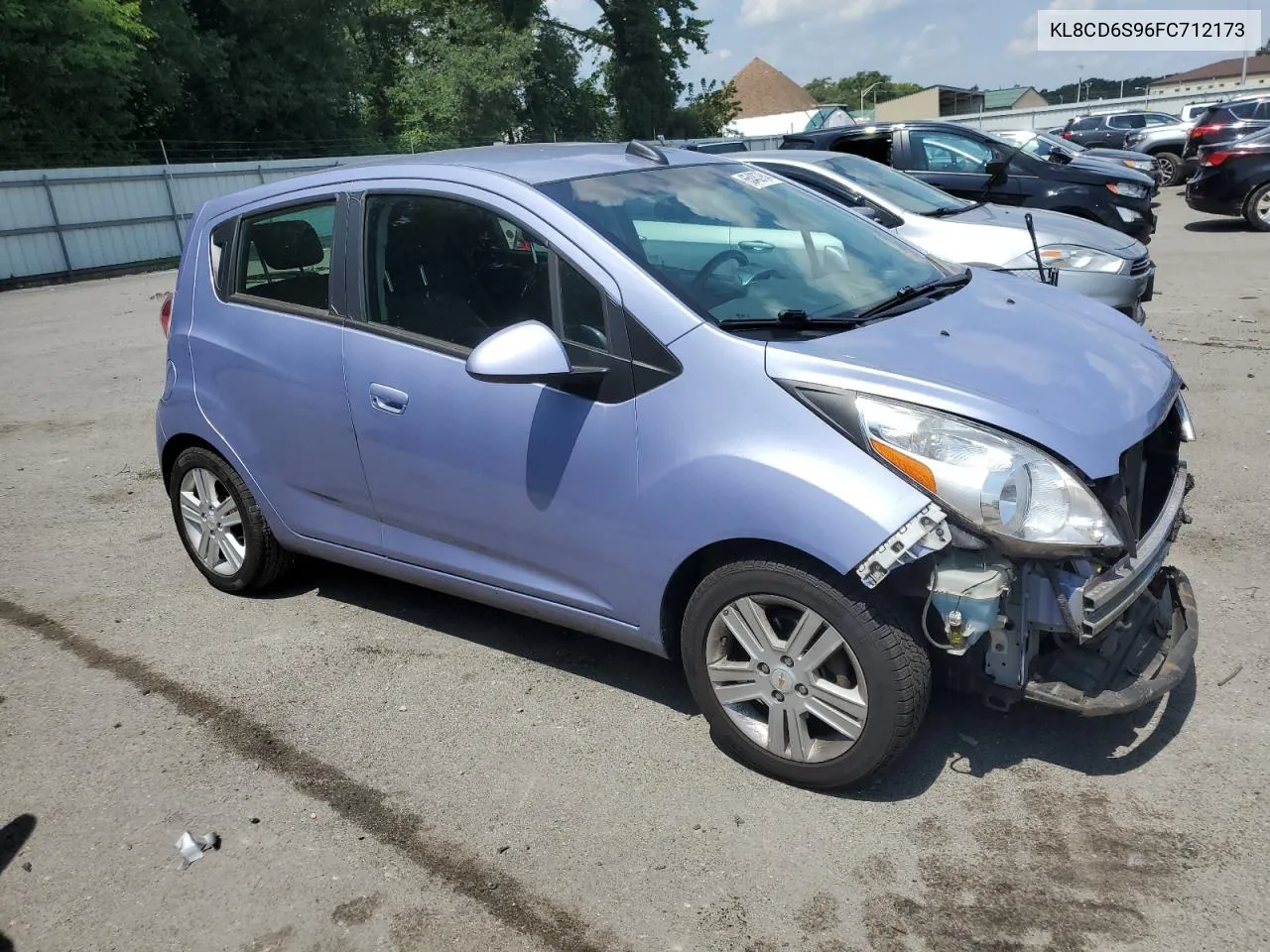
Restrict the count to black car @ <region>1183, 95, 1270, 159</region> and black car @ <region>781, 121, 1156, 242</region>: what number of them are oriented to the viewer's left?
0

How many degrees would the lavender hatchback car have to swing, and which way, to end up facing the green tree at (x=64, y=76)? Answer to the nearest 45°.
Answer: approximately 180°

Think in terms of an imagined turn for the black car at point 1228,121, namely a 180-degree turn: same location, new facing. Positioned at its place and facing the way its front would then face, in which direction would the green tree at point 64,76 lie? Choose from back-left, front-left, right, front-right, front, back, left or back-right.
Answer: front-right

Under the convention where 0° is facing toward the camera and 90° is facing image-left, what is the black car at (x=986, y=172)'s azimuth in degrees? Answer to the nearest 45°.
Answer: approximately 315°

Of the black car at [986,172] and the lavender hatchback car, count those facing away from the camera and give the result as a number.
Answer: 0

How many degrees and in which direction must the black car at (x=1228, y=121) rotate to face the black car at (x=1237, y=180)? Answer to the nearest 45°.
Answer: approximately 135° to its right

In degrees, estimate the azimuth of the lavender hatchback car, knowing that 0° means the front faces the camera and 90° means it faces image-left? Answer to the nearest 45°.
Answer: approximately 315°

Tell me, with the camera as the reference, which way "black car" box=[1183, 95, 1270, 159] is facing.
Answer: facing away from the viewer and to the right of the viewer

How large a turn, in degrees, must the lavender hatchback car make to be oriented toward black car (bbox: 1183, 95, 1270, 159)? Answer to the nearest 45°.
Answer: approximately 90° to its left
